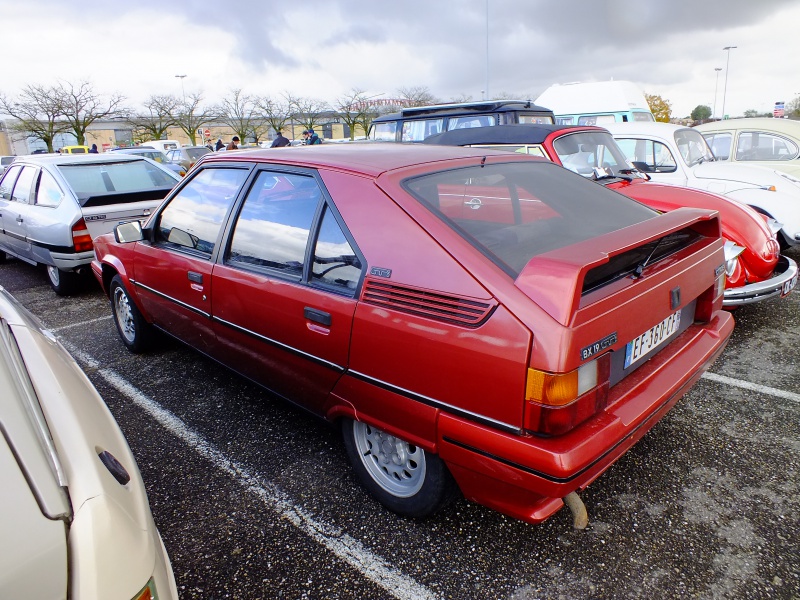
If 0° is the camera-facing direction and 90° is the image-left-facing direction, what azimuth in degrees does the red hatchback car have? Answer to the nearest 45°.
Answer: approximately 135°

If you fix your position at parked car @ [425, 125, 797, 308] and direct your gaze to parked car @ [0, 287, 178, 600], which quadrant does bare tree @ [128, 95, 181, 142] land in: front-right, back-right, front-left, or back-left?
back-right

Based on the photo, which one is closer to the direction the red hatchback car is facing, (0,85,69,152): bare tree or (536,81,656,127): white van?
the bare tree

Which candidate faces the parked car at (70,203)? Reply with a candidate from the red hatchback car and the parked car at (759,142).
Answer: the red hatchback car

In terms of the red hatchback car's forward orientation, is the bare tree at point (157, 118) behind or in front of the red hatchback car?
in front

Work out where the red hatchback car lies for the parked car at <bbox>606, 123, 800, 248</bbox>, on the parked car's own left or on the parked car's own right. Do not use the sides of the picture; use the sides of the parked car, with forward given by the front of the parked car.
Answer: on the parked car's own right

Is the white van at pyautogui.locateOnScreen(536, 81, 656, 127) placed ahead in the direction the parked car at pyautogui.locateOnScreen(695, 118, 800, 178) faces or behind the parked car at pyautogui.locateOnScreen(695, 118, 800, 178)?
ahead

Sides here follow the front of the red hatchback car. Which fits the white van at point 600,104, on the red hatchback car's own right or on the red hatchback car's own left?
on the red hatchback car's own right
